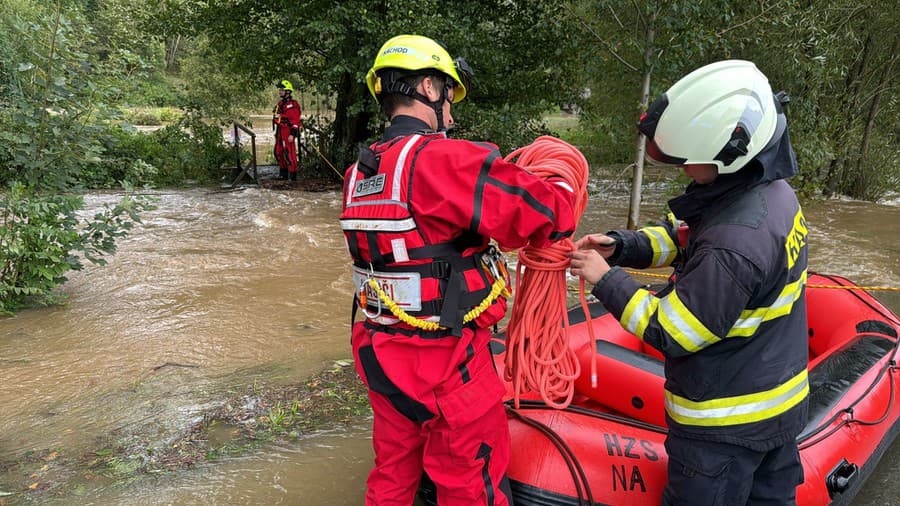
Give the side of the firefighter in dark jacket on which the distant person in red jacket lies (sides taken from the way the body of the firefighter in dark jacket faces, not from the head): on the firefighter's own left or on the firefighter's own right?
on the firefighter's own right

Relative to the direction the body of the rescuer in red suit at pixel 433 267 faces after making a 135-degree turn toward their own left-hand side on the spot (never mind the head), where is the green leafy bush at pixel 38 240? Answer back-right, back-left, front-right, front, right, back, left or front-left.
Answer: front-right

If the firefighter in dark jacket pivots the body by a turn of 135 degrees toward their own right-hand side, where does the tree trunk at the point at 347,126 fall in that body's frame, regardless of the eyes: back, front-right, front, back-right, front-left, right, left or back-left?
left

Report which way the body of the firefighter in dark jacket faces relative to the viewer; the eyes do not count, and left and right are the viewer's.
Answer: facing to the left of the viewer

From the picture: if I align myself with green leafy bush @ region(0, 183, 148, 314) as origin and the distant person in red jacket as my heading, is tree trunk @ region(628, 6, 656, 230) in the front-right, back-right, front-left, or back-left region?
front-right

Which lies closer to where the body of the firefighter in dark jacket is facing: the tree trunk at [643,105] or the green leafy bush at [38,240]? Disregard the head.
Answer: the green leafy bush

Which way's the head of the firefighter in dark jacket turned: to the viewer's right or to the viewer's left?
to the viewer's left

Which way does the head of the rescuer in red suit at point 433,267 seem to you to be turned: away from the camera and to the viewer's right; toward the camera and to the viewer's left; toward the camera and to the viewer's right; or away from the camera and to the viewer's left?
away from the camera and to the viewer's right

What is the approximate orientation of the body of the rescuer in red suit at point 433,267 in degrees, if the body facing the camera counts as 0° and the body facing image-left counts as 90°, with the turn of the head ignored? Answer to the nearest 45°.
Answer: approximately 225°

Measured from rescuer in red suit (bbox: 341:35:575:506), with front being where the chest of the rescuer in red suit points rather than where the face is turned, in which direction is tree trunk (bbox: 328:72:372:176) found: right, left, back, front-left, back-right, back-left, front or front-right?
front-left
